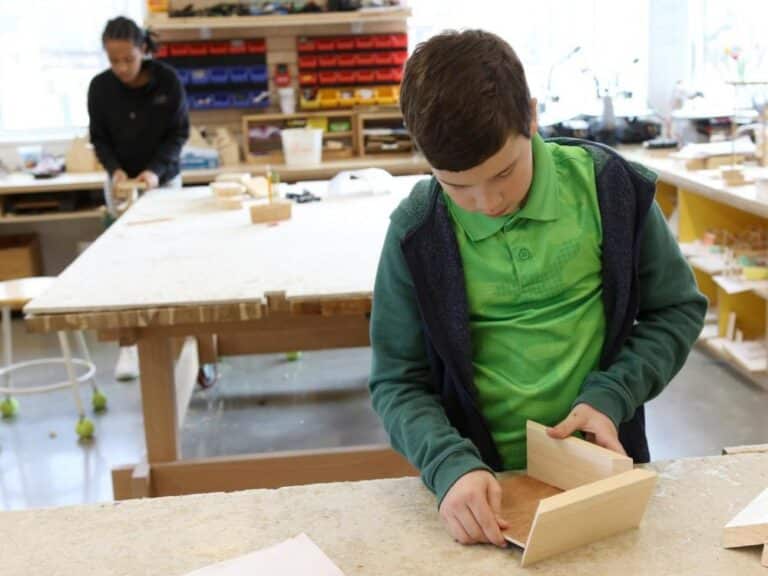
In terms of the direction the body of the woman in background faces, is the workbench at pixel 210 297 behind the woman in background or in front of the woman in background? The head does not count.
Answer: in front

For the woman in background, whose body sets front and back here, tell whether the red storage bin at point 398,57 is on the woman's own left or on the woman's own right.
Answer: on the woman's own left

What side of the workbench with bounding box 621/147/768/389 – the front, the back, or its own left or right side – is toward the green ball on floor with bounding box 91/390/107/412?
front

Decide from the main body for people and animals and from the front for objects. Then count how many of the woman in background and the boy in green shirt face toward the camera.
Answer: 2

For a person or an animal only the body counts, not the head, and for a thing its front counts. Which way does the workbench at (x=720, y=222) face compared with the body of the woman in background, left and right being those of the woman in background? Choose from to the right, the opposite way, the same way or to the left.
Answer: to the right

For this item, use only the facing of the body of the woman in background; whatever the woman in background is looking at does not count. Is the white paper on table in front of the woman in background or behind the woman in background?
in front

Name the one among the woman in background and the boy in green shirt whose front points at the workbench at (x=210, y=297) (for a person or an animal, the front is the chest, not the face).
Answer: the woman in background

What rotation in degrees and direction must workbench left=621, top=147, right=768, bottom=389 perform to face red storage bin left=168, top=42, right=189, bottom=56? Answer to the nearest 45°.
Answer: approximately 45° to its right

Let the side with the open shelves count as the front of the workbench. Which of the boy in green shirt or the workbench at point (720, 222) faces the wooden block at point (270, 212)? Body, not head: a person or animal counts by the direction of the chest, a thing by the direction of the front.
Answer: the workbench
